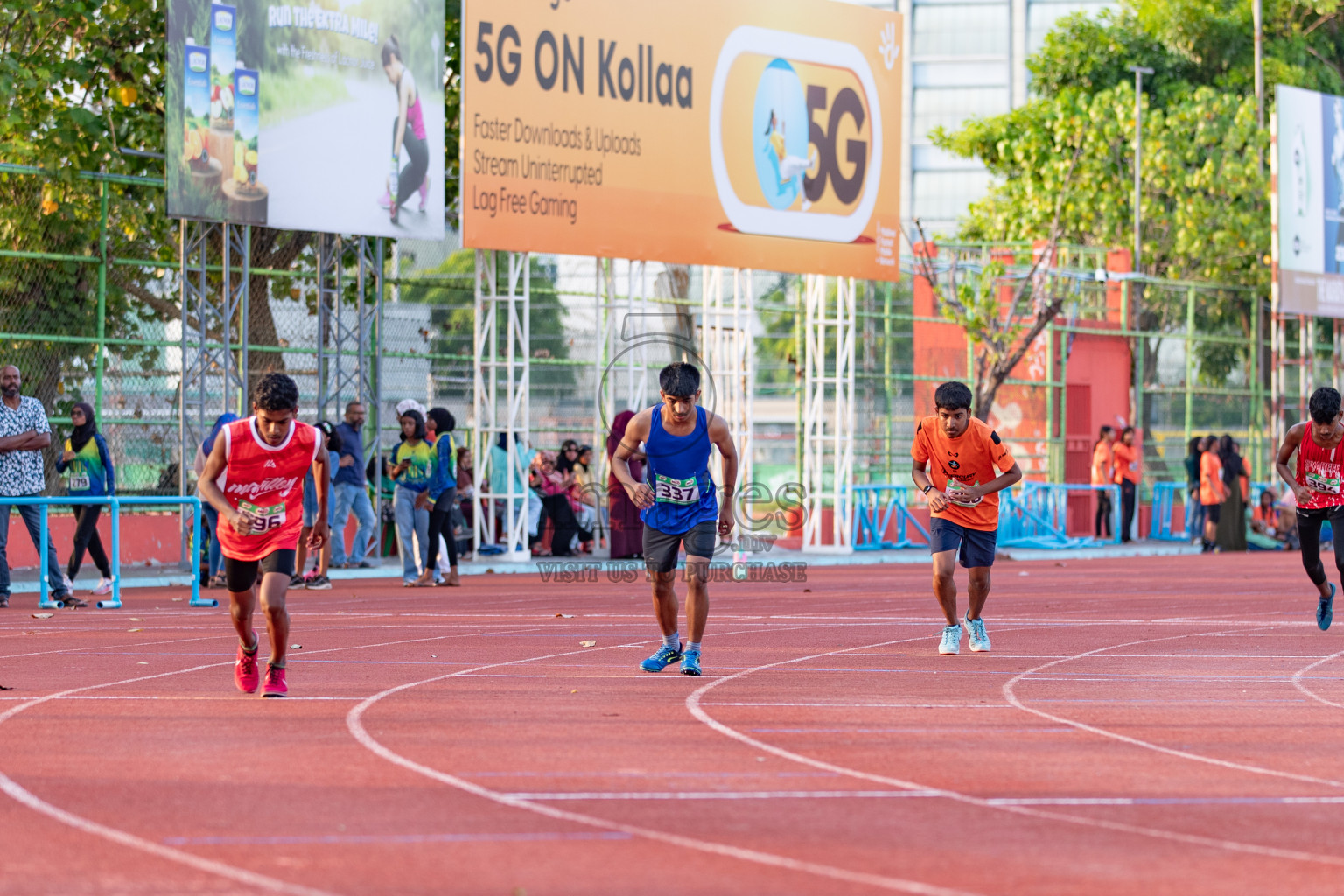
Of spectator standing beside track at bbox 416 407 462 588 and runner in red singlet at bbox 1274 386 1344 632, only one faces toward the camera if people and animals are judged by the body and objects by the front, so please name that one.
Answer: the runner in red singlet

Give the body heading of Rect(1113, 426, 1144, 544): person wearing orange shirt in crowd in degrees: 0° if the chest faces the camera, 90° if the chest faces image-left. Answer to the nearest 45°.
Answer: approximately 315°

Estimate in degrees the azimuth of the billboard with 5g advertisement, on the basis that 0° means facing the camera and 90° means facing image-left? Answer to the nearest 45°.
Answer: approximately 315°

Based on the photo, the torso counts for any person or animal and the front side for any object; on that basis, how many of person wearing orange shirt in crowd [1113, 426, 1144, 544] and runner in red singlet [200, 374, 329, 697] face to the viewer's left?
0

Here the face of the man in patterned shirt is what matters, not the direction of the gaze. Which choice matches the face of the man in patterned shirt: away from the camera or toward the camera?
toward the camera

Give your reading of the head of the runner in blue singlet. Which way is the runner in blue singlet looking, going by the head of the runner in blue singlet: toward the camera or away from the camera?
toward the camera

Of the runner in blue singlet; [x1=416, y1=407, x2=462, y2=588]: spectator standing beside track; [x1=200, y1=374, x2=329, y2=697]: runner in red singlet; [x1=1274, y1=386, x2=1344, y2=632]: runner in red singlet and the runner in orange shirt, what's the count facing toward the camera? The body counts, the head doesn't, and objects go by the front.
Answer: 4

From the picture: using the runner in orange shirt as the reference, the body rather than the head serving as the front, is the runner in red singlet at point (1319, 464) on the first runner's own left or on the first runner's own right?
on the first runner's own left

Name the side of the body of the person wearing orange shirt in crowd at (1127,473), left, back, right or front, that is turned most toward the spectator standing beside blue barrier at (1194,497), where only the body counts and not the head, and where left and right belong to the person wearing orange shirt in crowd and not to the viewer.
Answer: left

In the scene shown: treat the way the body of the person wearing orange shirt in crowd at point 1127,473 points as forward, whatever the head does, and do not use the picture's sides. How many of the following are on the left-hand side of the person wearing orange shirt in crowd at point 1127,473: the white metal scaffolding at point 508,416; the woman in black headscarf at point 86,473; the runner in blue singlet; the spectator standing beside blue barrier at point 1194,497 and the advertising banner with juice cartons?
1

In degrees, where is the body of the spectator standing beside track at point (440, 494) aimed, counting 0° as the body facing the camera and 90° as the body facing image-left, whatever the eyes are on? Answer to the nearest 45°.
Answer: approximately 90°

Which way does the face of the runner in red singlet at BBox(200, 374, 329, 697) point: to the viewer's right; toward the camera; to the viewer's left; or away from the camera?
toward the camera

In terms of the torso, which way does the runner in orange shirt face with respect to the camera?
toward the camera

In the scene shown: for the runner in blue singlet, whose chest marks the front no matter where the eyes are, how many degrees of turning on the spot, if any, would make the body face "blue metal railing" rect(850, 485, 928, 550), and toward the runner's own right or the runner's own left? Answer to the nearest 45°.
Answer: approximately 180°

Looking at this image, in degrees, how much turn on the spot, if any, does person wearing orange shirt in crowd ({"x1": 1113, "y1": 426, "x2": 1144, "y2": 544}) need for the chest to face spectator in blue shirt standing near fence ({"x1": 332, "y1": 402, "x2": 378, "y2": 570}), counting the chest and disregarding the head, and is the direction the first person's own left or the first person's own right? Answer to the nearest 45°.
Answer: approximately 90° to the first person's own right

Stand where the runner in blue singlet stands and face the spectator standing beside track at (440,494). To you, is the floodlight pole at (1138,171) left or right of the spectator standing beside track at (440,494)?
right

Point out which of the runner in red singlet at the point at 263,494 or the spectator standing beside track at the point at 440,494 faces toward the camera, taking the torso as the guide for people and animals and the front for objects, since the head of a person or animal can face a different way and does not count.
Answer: the runner in red singlet

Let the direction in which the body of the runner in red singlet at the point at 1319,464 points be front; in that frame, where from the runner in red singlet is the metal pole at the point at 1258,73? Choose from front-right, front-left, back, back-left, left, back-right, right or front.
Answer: back

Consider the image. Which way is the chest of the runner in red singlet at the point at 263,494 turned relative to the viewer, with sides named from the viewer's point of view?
facing the viewer
